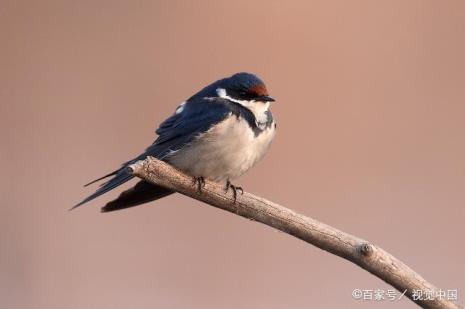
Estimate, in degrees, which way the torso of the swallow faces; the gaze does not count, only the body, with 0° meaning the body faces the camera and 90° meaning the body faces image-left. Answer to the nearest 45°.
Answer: approximately 315°
